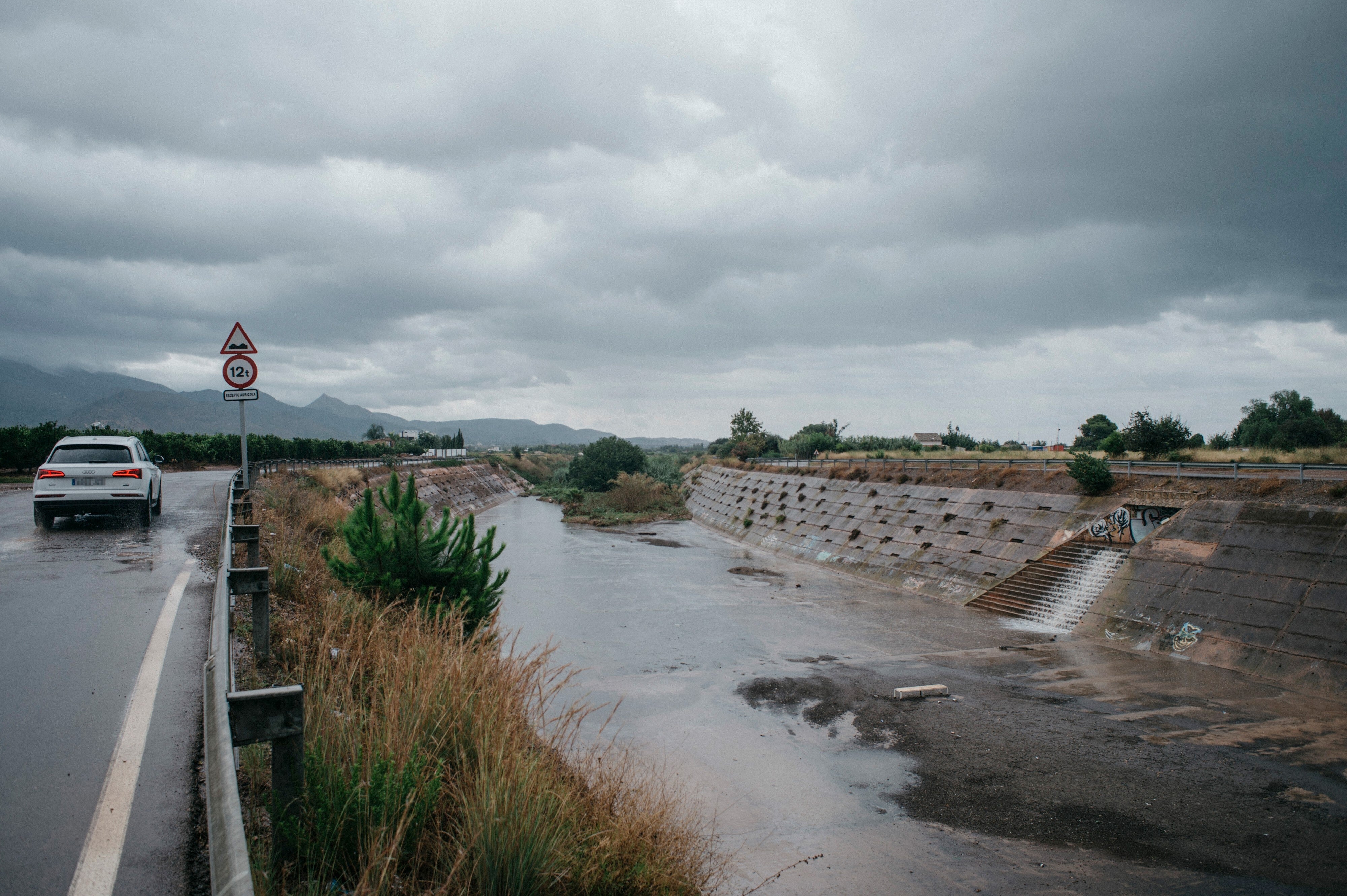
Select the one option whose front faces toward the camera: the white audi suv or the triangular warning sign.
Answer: the triangular warning sign

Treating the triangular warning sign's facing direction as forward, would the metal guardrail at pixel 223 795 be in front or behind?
in front

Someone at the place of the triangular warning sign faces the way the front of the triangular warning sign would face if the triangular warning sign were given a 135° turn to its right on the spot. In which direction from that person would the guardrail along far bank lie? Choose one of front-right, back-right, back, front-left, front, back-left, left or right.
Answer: back-right

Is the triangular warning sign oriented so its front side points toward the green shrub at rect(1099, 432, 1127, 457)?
no

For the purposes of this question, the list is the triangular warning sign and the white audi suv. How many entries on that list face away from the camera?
1

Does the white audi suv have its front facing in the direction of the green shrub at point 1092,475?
no

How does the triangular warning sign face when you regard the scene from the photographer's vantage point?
facing the viewer

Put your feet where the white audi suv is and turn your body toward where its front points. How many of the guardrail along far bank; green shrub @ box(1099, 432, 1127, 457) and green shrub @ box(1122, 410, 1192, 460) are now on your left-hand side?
0

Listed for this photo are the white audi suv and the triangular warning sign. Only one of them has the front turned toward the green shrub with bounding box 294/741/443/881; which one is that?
the triangular warning sign

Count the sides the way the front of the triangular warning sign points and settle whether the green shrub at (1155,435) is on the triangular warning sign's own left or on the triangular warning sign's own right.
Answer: on the triangular warning sign's own left

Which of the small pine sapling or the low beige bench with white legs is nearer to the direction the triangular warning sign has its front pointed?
the small pine sapling

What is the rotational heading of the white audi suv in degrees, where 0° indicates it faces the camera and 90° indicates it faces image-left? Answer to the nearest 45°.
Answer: approximately 180°

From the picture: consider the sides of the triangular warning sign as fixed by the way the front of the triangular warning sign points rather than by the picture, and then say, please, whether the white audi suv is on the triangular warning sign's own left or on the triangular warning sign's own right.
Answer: on the triangular warning sign's own right

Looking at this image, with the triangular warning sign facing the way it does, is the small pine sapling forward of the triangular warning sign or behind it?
forward

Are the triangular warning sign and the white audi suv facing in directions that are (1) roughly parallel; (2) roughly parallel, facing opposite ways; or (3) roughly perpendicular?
roughly parallel, facing opposite ways
